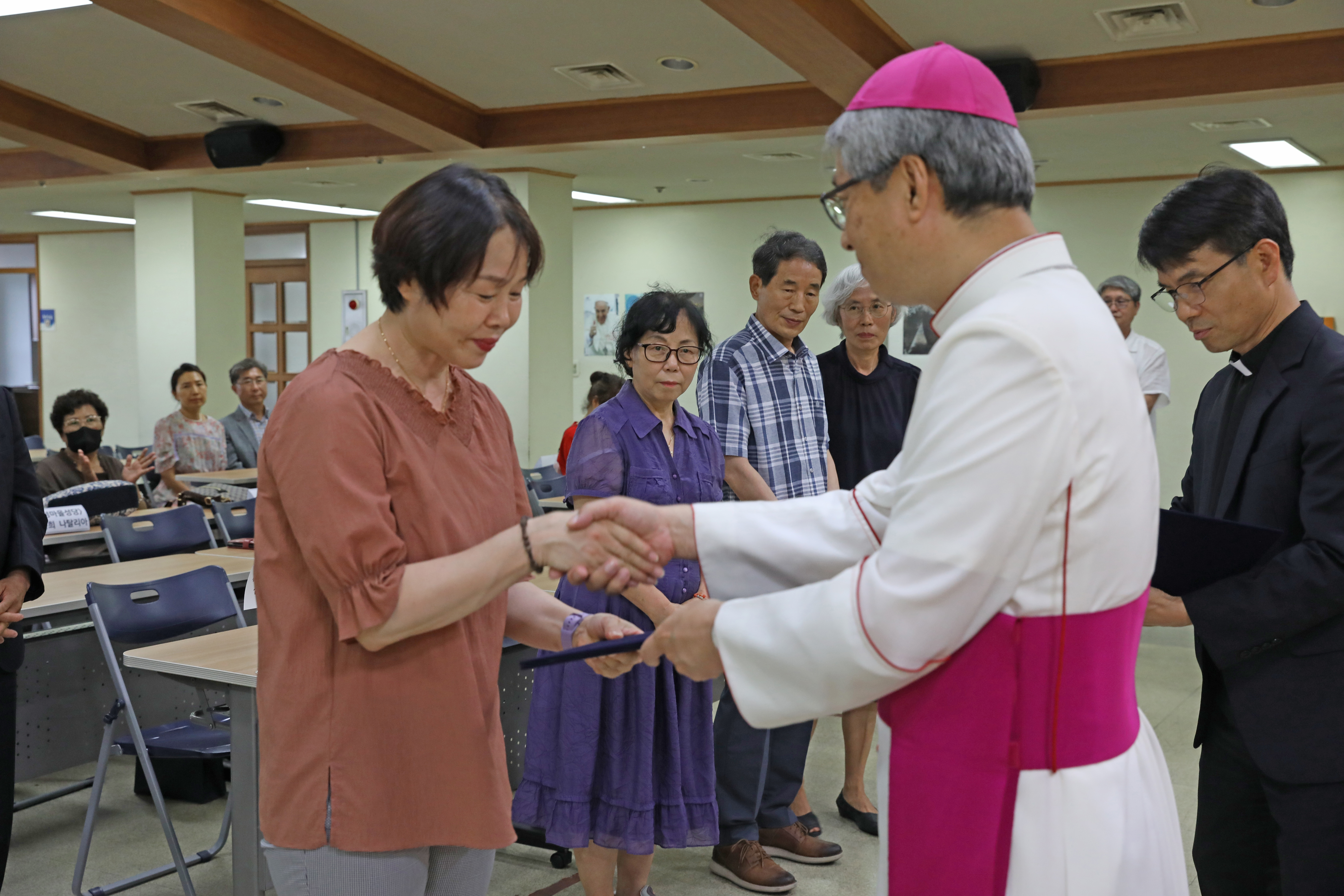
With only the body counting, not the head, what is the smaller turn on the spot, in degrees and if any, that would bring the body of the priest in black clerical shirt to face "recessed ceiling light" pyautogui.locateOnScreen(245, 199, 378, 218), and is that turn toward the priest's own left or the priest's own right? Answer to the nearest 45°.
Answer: approximately 90° to the priest's own right

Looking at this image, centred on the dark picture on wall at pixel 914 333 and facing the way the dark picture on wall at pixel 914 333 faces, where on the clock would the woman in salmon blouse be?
The woman in salmon blouse is roughly at 12 o'clock from the dark picture on wall.

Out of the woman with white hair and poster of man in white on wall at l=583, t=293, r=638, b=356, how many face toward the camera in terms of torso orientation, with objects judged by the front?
2

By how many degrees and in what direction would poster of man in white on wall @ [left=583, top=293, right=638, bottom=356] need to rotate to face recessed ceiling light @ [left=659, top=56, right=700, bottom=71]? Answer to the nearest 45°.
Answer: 0° — it already faces it

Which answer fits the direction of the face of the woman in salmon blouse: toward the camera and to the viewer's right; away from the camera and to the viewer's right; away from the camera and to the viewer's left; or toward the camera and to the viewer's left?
toward the camera and to the viewer's right

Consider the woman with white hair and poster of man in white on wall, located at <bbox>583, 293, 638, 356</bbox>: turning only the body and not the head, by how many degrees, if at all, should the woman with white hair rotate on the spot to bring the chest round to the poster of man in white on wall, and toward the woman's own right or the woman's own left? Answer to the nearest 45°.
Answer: approximately 180°

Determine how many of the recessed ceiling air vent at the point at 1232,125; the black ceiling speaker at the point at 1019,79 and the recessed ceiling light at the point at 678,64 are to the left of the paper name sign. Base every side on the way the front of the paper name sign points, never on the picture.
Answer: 3

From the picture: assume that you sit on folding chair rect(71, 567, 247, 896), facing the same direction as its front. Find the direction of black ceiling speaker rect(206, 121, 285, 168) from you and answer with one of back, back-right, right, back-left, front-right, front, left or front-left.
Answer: back-left

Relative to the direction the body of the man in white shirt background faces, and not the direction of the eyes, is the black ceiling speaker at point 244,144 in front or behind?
in front

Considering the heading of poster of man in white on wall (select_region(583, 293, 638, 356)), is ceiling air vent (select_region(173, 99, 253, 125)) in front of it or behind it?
in front

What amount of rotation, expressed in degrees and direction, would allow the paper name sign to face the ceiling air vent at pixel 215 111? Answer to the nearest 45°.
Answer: approximately 180°

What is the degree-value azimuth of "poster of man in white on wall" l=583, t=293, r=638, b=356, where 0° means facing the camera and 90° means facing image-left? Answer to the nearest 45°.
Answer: approximately 0°
